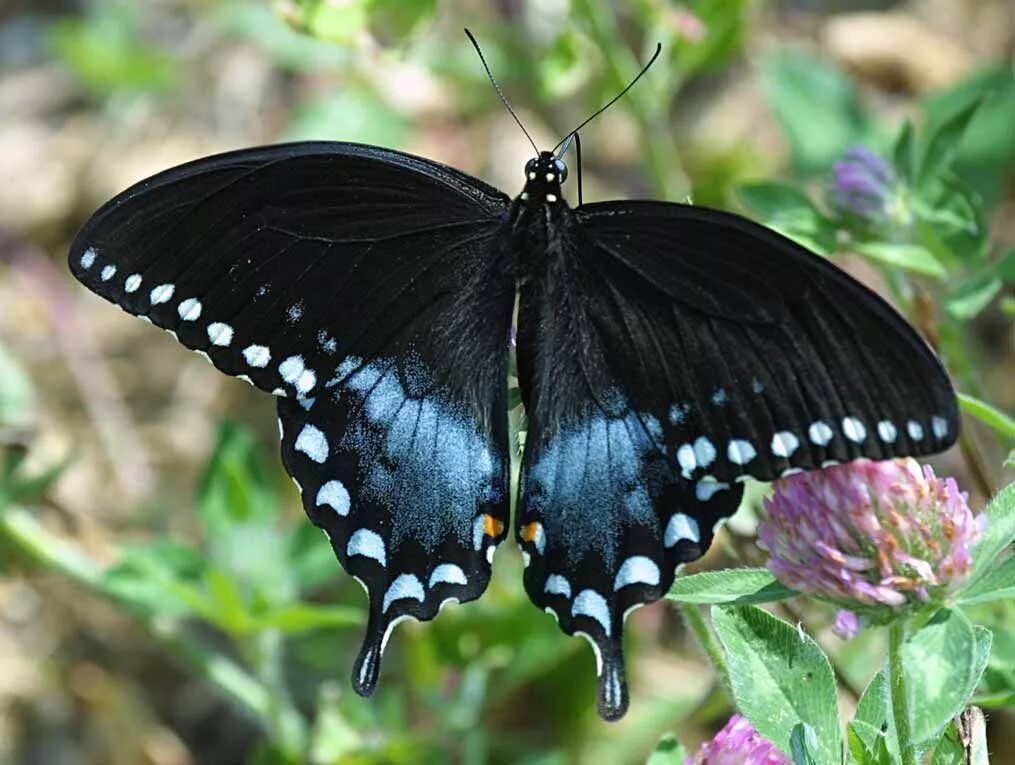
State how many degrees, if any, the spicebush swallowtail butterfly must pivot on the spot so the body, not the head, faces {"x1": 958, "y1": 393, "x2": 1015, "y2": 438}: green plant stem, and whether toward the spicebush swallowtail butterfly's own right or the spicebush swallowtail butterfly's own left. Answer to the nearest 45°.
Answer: approximately 90° to the spicebush swallowtail butterfly's own right

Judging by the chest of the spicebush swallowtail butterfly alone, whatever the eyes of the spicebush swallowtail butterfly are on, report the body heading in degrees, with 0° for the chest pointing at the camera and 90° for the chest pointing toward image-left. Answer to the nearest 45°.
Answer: approximately 180°

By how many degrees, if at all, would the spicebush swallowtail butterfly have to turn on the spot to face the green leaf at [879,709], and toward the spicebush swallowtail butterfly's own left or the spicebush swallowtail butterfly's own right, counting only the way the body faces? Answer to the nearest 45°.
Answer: approximately 90° to the spicebush swallowtail butterfly's own right

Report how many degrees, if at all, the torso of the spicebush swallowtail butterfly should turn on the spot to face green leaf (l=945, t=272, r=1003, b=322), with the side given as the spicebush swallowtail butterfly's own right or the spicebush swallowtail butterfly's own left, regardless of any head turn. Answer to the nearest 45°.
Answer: approximately 90° to the spicebush swallowtail butterfly's own right
